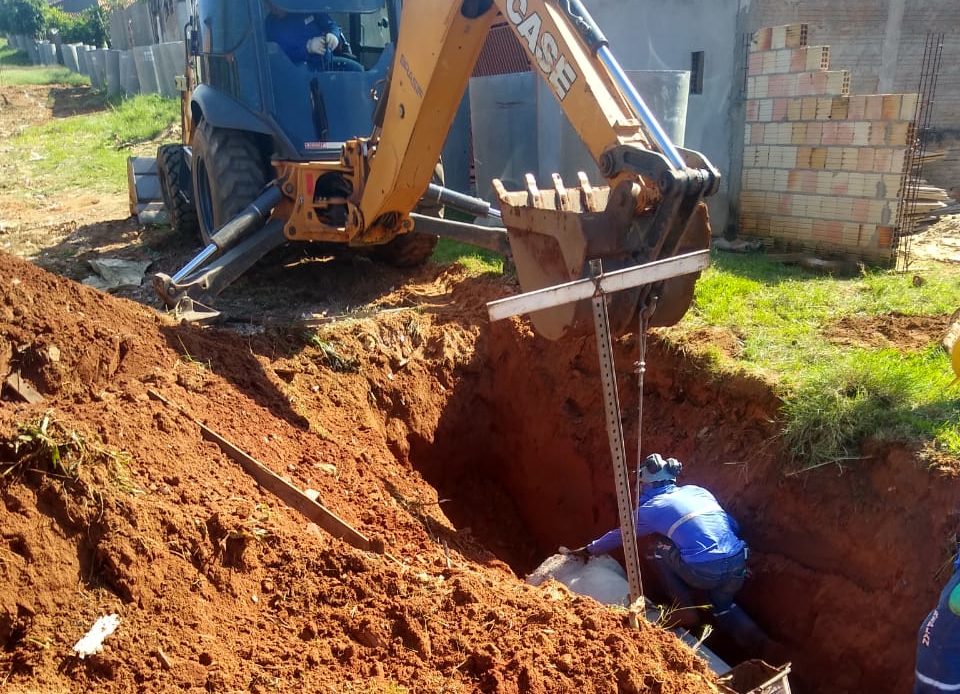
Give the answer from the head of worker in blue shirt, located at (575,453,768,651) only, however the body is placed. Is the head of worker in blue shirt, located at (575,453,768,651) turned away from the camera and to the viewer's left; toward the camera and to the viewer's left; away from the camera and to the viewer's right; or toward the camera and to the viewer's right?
away from the camera and to the viewer's left

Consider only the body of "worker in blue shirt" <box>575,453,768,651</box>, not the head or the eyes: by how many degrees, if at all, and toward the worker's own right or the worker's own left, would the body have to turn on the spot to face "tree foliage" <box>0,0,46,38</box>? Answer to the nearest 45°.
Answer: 0° — they already face it

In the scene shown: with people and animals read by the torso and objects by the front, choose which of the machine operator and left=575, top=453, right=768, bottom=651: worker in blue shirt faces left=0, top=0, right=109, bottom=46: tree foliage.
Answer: the worker in blue shirt

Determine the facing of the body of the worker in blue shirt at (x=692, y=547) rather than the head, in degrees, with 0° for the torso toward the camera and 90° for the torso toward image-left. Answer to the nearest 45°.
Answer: approximately 135°

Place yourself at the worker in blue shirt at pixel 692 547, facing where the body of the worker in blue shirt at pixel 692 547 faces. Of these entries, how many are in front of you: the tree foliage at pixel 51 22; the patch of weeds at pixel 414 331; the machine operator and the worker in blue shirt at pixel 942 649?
3

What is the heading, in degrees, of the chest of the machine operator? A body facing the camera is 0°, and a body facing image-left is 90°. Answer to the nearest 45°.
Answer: approximately 315°

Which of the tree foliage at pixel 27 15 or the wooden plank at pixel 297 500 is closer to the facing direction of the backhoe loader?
the tree foliage

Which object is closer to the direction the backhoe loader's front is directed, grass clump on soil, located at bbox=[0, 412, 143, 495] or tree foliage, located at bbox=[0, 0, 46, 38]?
the tree foliage

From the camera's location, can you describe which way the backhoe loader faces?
facing away from the viewer and to the left of the viewer

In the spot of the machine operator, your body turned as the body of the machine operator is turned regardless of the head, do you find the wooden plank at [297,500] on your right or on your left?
on your right

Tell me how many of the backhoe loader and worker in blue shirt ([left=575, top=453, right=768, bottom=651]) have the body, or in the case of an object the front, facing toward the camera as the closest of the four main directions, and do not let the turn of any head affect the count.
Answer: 0
